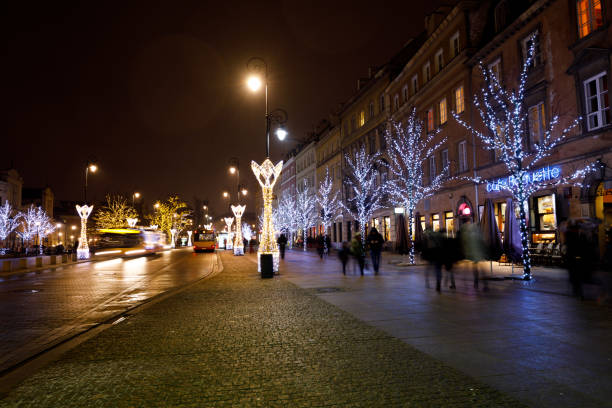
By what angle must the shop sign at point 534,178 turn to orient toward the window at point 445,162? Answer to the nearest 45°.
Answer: approximately 90° to its right

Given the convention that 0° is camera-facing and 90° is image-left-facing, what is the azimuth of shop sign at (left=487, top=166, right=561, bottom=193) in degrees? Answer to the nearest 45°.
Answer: approximately 45°

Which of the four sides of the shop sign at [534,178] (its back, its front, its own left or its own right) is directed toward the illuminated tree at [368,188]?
right

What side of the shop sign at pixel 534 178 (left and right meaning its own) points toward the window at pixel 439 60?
right

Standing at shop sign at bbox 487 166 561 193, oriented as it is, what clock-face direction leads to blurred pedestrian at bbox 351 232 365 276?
The blurred pedestrian is roughly at 12 o'clock from the shop sign.

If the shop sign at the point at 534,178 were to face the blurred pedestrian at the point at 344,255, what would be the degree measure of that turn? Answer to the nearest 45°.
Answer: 0° — it already faces them

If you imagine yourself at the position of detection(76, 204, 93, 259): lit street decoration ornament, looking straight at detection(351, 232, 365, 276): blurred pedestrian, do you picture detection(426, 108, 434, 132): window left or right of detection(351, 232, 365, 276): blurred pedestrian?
left

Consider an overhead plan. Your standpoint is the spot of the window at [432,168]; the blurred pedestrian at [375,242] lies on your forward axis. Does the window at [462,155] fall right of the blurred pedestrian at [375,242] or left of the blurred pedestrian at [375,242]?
left

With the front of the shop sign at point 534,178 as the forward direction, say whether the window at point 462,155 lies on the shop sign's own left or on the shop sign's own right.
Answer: on the shop sign's own right
